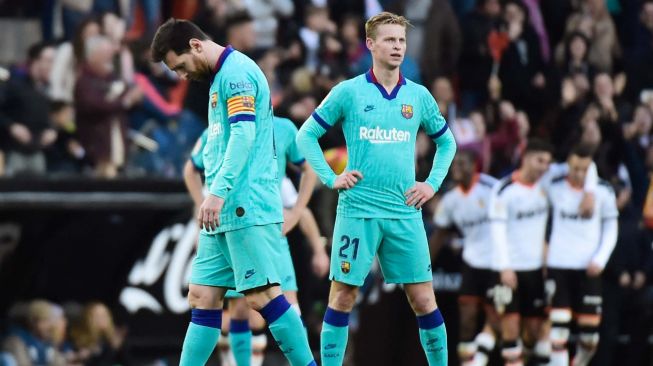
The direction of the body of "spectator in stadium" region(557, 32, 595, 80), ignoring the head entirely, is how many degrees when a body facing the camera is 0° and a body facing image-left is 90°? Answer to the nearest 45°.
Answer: approximately 0°

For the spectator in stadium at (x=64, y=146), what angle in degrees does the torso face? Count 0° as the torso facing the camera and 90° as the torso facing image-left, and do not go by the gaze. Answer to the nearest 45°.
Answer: approximately 0°

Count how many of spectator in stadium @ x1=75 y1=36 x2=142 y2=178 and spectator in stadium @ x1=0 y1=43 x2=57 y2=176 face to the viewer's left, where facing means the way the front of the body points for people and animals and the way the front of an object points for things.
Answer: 0

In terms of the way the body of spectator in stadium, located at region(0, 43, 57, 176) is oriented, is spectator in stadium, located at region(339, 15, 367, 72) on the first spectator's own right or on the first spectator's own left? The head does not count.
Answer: on the first spectator's own left

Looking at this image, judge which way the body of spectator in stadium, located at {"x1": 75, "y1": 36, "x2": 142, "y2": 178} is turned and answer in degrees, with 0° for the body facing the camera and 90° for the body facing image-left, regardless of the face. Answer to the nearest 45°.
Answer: approximately 315°

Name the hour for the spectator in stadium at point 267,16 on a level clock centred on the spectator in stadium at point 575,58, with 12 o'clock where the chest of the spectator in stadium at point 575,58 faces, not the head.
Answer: the spectator in stadium at point 267,16 is roughly at 2 o'clock from the spectator in stadium at point 575,58.
